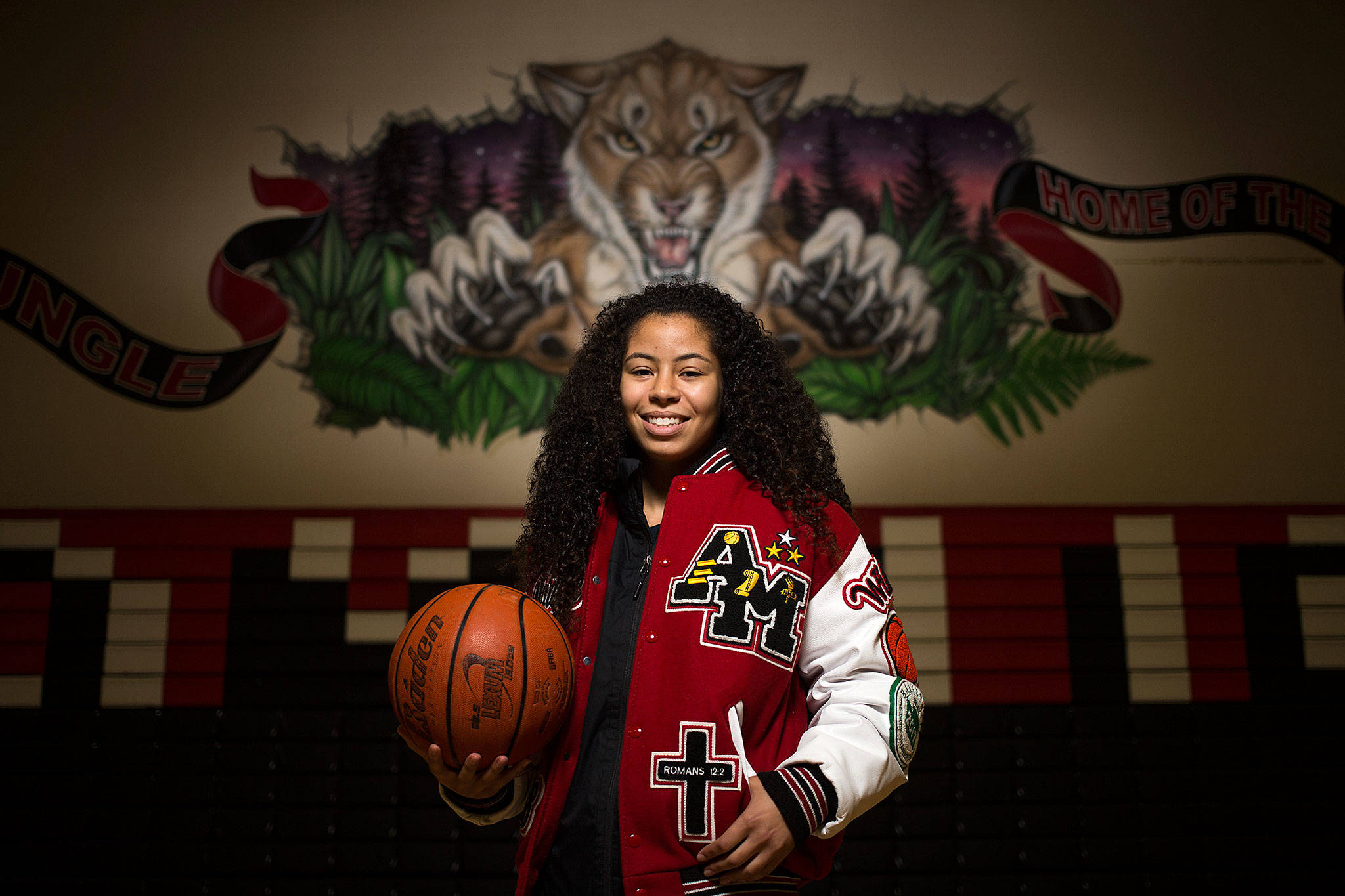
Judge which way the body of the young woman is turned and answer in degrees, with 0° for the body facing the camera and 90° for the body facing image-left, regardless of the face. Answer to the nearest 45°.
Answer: approximately 45°

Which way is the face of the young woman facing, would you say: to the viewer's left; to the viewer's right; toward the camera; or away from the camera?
toward the camera
